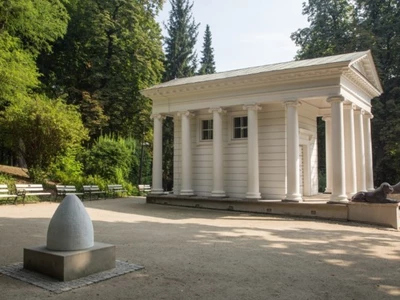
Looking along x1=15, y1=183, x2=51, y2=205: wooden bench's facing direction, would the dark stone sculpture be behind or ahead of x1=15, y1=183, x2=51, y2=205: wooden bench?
ahead

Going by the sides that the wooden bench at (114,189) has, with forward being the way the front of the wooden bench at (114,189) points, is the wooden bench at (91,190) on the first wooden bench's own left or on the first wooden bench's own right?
on the first wooden bench's own right

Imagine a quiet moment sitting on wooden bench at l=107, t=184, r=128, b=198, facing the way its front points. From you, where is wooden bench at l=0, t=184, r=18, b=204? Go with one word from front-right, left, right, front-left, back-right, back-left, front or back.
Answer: right

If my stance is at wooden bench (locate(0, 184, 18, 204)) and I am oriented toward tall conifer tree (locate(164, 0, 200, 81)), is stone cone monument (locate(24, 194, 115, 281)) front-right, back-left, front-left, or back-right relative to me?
back-right

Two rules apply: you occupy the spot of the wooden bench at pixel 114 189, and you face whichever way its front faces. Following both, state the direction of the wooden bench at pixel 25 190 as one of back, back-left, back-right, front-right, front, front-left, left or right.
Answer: right

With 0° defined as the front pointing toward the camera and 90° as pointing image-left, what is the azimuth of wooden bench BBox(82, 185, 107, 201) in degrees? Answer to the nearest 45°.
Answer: approximately 315°

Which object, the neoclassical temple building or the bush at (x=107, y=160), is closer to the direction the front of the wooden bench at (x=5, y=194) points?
the neoclassical temple building

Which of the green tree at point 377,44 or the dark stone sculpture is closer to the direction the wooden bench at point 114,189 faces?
the dark stone sculpture
